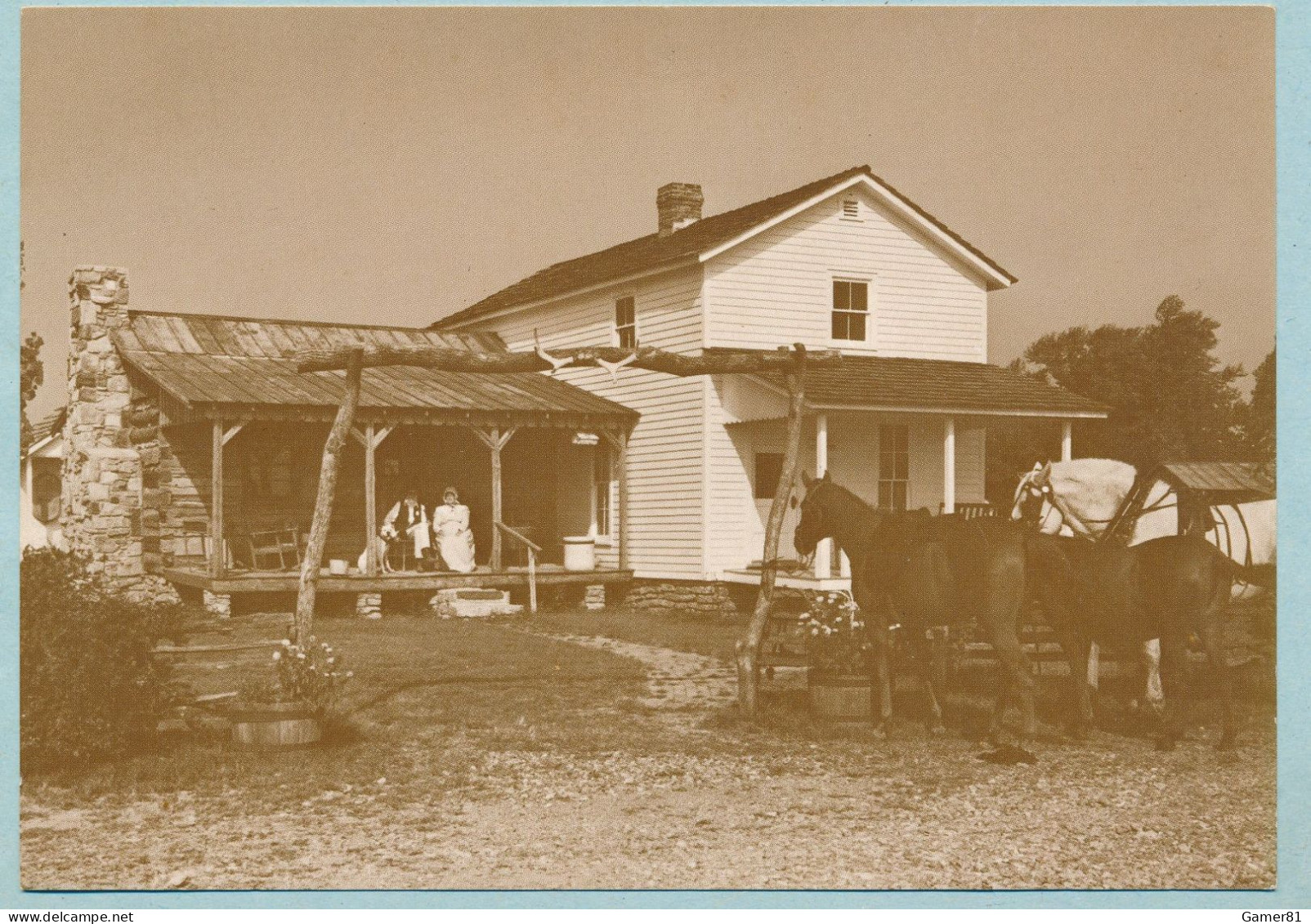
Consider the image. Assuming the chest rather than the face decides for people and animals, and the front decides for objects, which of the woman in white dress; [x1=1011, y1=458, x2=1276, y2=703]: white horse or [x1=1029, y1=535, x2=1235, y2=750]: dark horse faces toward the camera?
the woman in white dress

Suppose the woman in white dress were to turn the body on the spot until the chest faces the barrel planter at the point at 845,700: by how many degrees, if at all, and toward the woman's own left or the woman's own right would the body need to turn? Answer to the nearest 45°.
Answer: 0° — they already face it

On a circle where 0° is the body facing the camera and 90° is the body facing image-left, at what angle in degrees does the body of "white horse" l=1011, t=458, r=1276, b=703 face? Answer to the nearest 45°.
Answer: approximately 90°

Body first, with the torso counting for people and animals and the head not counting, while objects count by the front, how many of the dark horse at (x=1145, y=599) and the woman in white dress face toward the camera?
1

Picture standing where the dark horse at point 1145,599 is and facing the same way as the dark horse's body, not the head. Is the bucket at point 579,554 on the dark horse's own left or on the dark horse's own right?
on the dark horse's own right

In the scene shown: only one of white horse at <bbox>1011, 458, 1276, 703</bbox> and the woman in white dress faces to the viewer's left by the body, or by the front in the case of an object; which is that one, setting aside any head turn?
the white horse

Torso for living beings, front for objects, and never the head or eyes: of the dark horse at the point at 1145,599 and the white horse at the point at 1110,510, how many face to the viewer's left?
2

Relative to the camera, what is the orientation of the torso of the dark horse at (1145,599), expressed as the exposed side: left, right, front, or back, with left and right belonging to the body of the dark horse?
left

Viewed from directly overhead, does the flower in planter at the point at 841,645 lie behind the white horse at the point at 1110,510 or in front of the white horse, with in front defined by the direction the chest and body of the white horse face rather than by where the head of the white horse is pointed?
in front

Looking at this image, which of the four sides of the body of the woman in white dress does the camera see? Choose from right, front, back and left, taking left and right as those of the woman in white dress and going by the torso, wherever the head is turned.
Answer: front
